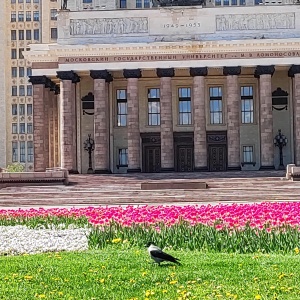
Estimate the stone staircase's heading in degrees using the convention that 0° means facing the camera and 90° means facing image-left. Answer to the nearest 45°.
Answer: approximately 0°
